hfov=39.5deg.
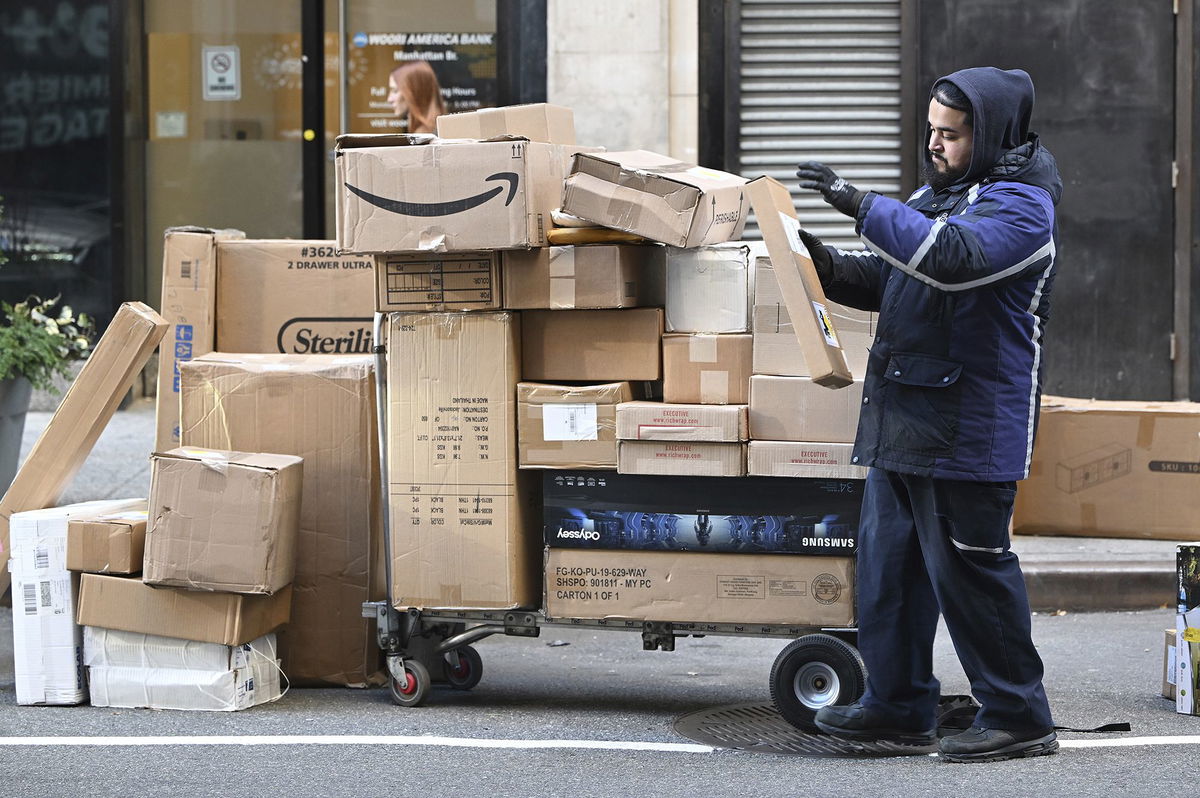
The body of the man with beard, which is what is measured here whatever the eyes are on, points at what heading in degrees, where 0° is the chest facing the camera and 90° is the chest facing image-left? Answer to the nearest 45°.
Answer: approximately 90°

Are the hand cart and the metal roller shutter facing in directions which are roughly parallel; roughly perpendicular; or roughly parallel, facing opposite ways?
roughly perpendicular

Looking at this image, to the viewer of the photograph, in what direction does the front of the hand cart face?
facing to the right of the viewer

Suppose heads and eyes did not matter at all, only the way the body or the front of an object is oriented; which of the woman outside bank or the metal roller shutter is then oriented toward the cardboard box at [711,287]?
the metal roller shutter

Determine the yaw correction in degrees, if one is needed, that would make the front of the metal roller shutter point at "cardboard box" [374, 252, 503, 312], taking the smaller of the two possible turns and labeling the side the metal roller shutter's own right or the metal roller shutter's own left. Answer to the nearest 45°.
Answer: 0° — it already faces it

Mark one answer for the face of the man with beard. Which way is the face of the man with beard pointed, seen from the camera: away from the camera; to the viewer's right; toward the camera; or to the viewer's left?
to the viewer's left

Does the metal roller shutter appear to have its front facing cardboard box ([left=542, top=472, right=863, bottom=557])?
yes

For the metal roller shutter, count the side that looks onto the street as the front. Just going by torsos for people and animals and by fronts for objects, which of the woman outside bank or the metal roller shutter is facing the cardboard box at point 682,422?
the metal roller shutter
